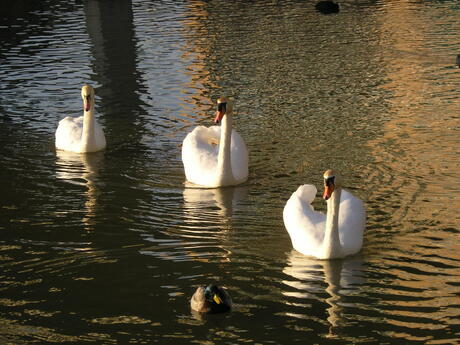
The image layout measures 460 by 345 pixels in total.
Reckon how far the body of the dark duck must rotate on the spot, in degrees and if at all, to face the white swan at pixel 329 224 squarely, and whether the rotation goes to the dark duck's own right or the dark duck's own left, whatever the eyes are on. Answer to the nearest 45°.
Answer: approximately 90° to the dark duck's own left

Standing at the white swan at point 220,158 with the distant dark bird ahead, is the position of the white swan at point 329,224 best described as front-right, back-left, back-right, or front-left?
back-right

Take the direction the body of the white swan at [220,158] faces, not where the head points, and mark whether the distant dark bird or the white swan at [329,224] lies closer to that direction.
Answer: the white swan

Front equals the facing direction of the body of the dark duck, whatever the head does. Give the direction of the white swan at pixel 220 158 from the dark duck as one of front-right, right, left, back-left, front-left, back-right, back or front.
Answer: back-left

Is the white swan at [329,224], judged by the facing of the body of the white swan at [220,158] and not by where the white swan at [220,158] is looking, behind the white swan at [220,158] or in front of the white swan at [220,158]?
in front

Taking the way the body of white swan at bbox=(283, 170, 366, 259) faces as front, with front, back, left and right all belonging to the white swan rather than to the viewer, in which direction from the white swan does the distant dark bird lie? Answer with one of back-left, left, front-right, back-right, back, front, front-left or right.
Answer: back

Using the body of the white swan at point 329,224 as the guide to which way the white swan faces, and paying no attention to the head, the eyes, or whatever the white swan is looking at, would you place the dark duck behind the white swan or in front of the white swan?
in front

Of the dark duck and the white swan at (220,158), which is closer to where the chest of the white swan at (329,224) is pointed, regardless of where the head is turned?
the dark duck

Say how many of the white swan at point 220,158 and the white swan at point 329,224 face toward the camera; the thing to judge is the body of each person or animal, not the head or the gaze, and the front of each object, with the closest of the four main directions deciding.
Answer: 2

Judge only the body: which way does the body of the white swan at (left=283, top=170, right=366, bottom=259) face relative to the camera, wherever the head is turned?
toward the camera

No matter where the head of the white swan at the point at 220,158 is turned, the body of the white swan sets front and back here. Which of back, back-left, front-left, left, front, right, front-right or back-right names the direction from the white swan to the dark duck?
front

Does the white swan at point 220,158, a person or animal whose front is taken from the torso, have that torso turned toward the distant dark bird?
no

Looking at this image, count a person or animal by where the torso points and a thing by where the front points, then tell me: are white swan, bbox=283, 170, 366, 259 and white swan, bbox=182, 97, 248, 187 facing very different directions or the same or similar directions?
same or similar directions

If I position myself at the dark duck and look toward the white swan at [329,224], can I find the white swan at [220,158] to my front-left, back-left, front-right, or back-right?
front-left
